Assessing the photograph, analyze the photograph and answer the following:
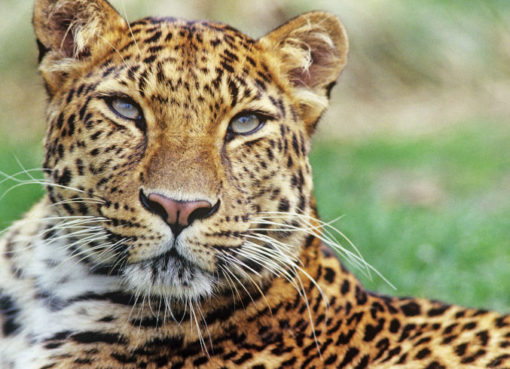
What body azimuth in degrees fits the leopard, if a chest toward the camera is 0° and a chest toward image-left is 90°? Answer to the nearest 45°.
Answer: approximately 45°
